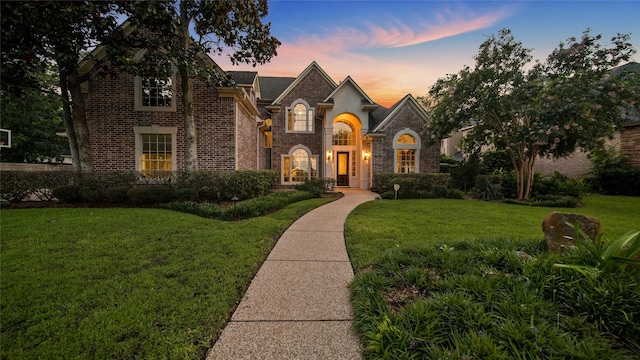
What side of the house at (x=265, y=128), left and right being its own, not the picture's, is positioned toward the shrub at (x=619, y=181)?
left

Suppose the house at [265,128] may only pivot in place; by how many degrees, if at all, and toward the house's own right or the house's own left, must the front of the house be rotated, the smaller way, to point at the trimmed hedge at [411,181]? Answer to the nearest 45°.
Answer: approximately 45° to the house's own left

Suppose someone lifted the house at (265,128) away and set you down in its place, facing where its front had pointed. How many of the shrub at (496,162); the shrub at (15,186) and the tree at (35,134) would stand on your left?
1

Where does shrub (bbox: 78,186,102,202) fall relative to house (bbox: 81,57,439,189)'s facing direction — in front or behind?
in front

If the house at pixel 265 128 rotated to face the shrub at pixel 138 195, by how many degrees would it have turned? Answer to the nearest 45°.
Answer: approximately 45° to its right

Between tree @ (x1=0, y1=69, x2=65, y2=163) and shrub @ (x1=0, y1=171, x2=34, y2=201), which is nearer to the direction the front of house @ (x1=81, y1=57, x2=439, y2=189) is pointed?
the shrub

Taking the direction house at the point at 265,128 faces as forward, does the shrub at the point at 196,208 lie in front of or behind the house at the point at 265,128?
in front

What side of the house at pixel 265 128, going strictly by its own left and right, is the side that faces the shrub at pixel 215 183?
front

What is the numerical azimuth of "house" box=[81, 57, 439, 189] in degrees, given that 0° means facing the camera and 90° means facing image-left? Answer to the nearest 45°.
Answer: approximately 0°

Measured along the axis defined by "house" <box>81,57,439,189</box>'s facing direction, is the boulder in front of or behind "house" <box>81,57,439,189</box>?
in front
